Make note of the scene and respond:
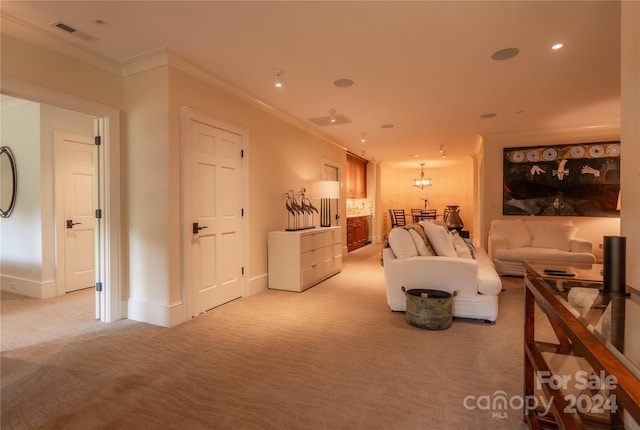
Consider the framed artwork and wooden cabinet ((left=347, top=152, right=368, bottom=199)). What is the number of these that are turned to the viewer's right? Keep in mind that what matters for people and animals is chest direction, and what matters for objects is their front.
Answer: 1

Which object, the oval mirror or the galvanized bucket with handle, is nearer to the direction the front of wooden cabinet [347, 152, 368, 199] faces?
the galvanized bucket with handle

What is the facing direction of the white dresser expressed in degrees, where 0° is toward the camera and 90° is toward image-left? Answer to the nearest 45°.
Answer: approximately 315°

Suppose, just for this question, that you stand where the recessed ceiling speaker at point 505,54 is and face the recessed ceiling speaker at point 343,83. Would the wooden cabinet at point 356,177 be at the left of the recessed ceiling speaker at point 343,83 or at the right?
right

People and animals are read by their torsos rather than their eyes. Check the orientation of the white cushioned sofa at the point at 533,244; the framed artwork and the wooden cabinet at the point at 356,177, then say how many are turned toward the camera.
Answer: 2

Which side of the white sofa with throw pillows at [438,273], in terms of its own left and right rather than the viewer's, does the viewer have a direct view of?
right

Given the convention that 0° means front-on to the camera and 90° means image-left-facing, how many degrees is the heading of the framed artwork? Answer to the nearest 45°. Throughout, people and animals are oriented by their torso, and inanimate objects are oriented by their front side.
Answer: approximately 0°

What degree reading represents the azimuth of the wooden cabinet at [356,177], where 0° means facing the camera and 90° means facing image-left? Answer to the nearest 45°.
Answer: approximately 270°

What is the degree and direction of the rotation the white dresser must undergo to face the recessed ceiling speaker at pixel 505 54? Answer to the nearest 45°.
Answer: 0° — it already faces it

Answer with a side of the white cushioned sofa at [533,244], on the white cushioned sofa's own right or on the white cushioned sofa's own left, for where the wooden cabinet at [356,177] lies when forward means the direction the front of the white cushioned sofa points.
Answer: on the white cushioned sofa's own right
